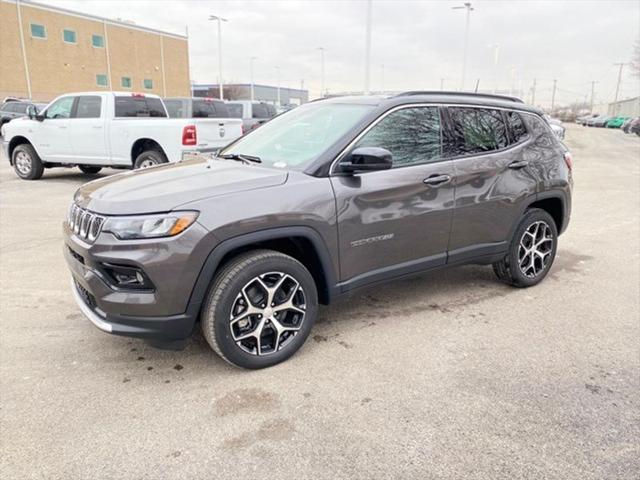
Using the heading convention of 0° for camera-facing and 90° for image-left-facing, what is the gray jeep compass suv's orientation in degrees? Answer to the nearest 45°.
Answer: approximately 45°

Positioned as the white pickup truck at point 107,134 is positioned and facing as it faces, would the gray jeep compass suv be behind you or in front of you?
behind

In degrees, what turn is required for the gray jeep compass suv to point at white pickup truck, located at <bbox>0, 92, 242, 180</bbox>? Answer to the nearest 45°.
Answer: approximately 90° to its right

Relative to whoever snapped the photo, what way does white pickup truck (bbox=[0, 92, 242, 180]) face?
facing away from the viewer and to the left of the viewer

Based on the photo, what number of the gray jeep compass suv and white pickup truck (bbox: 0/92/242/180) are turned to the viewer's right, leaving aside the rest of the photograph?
0
